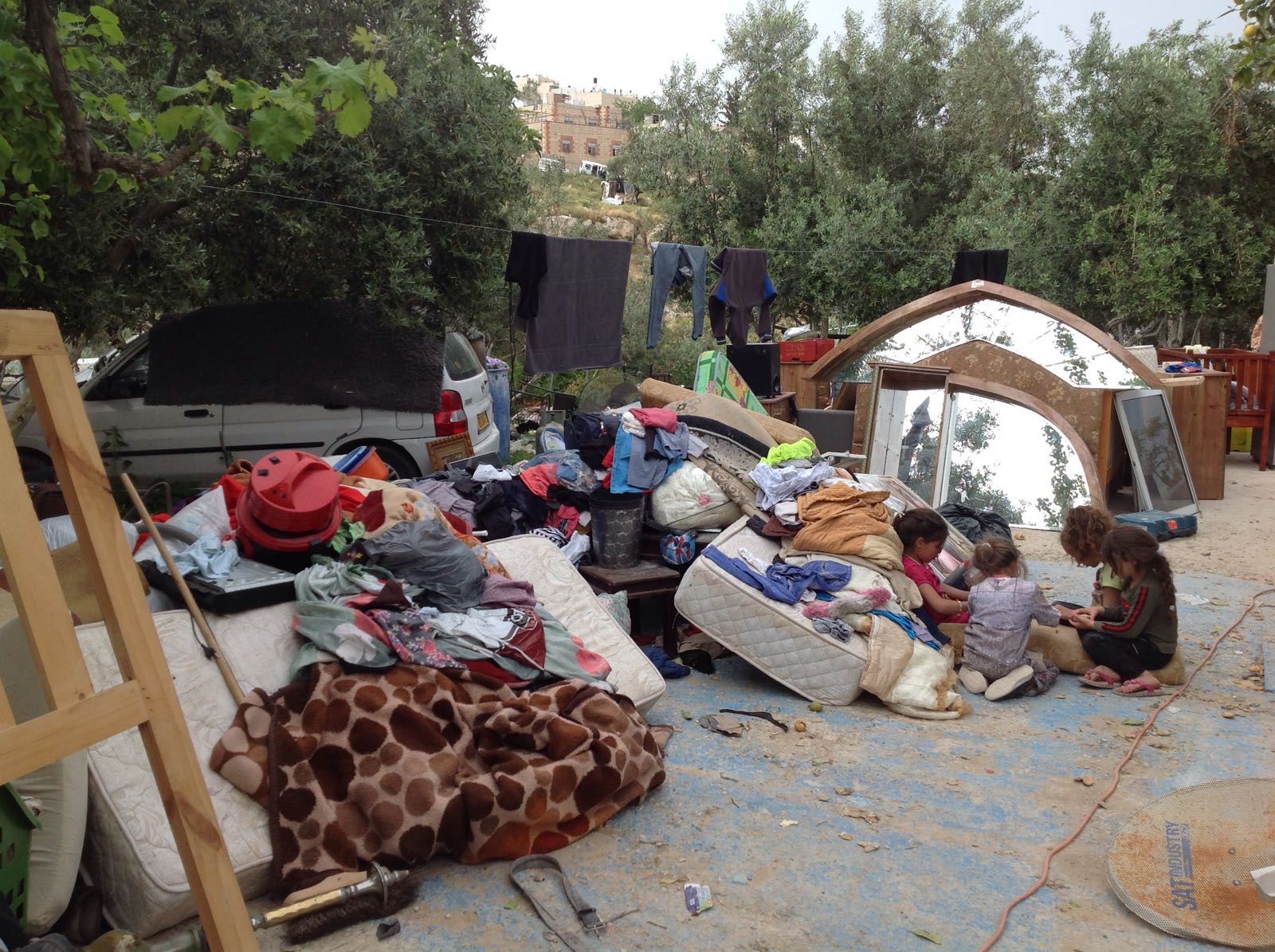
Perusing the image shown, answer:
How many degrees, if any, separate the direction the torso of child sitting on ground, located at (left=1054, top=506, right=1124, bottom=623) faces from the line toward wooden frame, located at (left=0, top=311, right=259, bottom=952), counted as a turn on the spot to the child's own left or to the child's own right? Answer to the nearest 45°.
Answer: approximately 45° to the child's own left

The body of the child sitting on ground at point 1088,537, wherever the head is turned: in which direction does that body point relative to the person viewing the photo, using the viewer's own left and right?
facing the viewer and to the left of the viewer

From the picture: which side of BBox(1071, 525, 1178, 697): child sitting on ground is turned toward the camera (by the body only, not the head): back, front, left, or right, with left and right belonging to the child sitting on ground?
left

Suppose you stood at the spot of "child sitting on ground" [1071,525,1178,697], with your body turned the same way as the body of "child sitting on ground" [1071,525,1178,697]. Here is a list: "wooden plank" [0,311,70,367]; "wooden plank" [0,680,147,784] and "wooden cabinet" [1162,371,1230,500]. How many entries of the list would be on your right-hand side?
1

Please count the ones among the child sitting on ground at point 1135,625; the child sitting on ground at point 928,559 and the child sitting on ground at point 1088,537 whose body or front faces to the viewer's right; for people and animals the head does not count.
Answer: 1

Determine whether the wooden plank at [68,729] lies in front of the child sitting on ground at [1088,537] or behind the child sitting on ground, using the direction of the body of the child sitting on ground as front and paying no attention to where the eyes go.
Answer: in front

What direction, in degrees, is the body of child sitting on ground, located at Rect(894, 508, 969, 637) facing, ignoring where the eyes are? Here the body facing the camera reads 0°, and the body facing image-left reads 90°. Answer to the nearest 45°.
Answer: approximately 270°

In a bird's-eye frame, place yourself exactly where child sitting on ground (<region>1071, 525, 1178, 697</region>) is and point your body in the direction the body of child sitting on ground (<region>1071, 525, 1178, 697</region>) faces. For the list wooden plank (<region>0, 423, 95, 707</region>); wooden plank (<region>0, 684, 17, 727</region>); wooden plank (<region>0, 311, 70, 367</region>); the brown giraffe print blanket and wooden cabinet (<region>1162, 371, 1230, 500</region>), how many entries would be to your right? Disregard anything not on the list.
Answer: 1

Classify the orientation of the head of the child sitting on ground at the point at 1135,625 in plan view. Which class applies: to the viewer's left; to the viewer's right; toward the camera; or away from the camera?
to the viewer's left

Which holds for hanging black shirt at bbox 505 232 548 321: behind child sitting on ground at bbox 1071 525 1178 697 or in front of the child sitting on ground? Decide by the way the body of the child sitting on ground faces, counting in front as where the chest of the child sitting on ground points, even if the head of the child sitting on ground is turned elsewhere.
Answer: in front

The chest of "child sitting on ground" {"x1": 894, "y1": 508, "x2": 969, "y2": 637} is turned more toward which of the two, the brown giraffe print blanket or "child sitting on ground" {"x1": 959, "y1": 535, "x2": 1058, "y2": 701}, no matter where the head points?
the child sitting on ground

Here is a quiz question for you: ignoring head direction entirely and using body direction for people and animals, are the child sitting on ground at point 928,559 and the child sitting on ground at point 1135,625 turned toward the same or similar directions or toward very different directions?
very different directions
